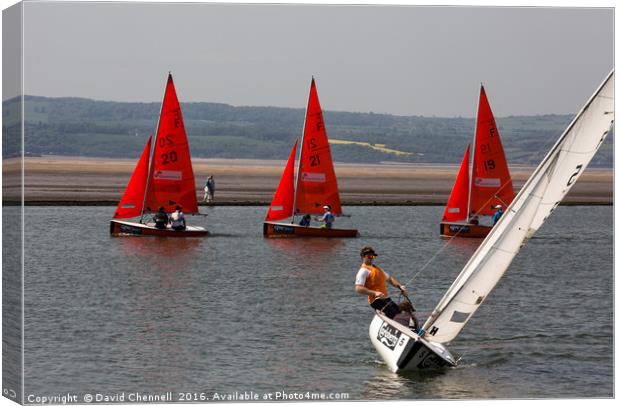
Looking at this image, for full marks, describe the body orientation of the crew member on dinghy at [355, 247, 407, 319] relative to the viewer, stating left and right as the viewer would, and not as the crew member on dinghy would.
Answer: facing the viewer and to the right of the viewer
